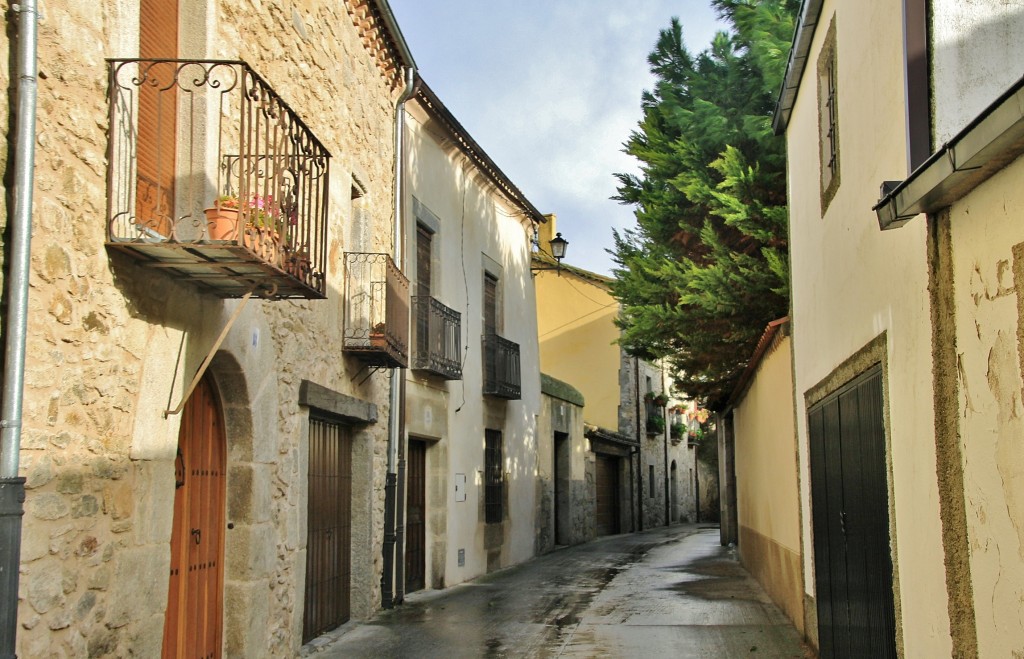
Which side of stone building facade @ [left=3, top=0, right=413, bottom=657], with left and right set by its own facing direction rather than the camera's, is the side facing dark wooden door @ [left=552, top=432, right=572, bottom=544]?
left

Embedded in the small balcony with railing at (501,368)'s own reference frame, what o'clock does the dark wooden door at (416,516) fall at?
The dark wooden door is roughly at 2 o'clock from the small balcony with railing.

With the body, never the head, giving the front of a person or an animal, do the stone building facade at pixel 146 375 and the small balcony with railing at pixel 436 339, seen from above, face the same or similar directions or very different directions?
same or similar directions

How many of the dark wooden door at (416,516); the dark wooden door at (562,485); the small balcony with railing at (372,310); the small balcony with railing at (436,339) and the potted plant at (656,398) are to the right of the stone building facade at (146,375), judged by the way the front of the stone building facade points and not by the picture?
0

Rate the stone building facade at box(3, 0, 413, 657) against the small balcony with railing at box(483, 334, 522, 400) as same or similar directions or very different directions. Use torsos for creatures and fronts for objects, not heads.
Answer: same or similar directions

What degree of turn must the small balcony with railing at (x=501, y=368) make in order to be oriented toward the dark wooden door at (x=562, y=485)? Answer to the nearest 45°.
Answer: approximately 135° to its left

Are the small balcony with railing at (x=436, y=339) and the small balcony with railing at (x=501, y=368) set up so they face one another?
no

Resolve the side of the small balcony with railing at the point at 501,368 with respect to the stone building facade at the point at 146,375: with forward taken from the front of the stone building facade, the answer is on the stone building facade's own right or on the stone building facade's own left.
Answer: on the stone building facade's own left

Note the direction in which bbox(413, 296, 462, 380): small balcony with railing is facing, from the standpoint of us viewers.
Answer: facing the viewer and to the right of the viewer

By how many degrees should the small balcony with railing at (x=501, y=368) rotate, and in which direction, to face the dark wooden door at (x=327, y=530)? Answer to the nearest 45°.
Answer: approximately 45° to its right

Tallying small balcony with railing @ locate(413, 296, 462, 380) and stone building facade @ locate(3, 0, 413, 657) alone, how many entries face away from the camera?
0

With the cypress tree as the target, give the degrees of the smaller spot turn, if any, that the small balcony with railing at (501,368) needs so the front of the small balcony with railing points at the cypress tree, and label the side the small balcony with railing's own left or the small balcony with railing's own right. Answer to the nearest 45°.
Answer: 0° — it already faces it

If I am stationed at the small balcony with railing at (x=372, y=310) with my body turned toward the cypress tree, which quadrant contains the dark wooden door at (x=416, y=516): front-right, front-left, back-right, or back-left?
front-left

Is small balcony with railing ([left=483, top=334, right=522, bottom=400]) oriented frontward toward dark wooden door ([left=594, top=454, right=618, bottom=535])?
no

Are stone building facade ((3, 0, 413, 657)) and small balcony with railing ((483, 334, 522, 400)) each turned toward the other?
no

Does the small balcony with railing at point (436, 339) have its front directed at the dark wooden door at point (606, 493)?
no

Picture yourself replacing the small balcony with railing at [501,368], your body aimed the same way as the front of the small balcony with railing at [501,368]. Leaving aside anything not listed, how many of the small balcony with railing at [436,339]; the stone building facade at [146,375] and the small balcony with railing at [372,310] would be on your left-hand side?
0

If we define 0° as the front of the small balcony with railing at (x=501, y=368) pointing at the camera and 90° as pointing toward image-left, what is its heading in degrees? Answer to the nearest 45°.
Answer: approximately 315°

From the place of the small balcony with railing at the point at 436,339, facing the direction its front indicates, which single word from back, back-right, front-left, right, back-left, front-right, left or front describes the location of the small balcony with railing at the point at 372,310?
front-right

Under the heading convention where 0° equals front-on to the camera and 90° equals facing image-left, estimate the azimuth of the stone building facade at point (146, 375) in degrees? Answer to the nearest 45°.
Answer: approximately 315°

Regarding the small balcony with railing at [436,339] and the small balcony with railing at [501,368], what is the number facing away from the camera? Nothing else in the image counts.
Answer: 0
